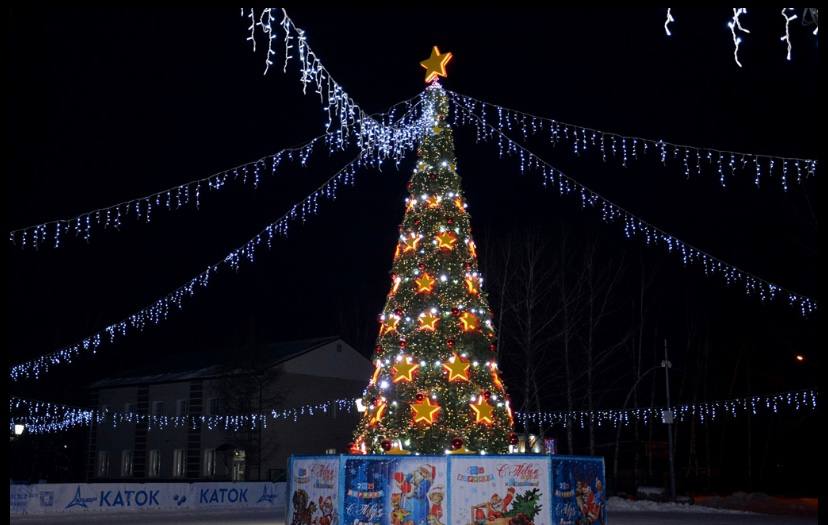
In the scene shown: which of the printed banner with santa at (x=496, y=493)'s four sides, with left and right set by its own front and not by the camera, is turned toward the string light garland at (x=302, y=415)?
back

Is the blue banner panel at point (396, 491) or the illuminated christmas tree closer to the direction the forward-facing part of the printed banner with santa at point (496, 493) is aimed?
the blue banner panel

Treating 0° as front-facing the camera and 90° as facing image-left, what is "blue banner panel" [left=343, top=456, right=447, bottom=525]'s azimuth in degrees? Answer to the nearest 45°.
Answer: approximately 0°

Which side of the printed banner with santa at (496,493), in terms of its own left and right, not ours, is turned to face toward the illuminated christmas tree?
back

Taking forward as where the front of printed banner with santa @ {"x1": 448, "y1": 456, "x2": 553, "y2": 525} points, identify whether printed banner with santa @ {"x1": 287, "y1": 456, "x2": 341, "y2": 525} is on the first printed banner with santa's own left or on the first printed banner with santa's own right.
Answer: on the first printed banner with santa's own right

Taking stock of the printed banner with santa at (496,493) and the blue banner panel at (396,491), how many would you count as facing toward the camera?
2

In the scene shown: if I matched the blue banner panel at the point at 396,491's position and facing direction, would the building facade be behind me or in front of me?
behind

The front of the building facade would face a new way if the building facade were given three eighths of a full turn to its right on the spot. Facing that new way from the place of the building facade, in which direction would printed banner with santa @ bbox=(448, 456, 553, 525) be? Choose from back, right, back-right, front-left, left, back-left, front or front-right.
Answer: back

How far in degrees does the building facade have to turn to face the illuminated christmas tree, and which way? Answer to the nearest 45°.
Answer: approximately 45° to its left

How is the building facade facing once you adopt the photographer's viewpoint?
facing the viewer and to the left of the viewer

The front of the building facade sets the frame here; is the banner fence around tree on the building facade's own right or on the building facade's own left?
on the building facade's own left

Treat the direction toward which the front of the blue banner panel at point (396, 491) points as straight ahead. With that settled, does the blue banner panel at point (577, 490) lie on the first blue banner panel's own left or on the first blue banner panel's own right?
on the first blue banner panel's own left
